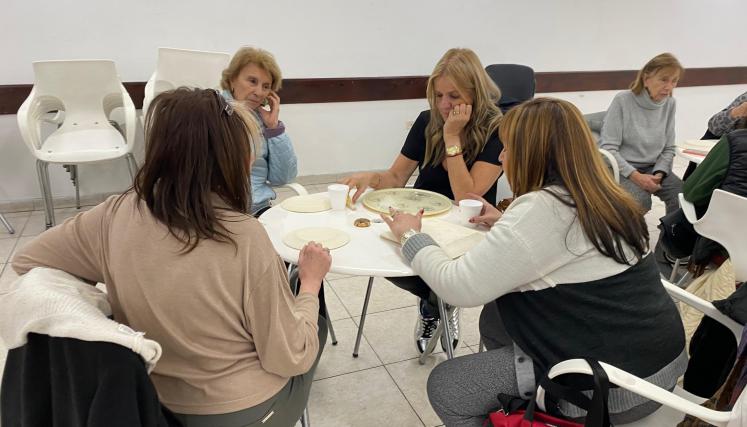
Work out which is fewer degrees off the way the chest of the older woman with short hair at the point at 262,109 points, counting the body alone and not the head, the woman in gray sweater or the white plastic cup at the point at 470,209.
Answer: the white plastic cup

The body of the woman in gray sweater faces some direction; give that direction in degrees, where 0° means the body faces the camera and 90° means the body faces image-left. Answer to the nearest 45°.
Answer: approximately 315°

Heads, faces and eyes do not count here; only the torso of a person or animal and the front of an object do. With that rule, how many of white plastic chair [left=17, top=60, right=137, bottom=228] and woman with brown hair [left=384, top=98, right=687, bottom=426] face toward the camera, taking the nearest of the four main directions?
1

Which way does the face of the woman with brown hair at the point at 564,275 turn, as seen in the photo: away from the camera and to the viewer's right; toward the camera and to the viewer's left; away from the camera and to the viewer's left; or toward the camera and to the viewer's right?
away from the camera and to the viewer's left

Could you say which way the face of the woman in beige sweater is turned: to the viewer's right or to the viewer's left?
to the viewer's right

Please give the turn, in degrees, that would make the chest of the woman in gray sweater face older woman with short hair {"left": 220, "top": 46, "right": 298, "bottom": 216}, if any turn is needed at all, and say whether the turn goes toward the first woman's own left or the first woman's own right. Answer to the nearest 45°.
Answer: approximately 90° to the first woman's own right

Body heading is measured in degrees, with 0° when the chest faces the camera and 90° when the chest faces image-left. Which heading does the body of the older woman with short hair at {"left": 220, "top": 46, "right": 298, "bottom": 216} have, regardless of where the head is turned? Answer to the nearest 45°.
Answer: approximately 315°

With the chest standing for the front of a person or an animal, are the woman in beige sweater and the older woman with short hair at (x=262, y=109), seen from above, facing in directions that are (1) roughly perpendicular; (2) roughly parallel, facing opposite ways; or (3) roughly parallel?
roughly perpendicular

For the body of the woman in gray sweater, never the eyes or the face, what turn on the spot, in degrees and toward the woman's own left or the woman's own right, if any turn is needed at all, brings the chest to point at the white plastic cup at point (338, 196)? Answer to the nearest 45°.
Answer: approximately 45° to the woman's own right

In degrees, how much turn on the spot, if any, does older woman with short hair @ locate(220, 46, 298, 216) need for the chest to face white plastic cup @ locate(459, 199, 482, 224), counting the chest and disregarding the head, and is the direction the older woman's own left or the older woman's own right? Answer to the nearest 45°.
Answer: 0° — they already face it

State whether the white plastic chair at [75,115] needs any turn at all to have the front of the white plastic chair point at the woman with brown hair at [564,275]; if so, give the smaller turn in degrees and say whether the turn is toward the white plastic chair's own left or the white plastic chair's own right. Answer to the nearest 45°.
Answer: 0° — it already faces them
